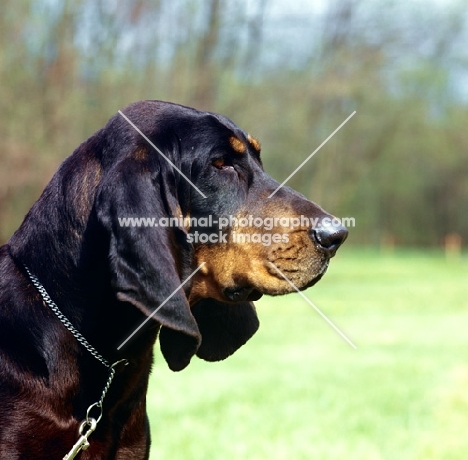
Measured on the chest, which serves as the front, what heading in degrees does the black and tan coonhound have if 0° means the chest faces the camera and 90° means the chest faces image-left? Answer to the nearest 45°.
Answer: approximately 270°
